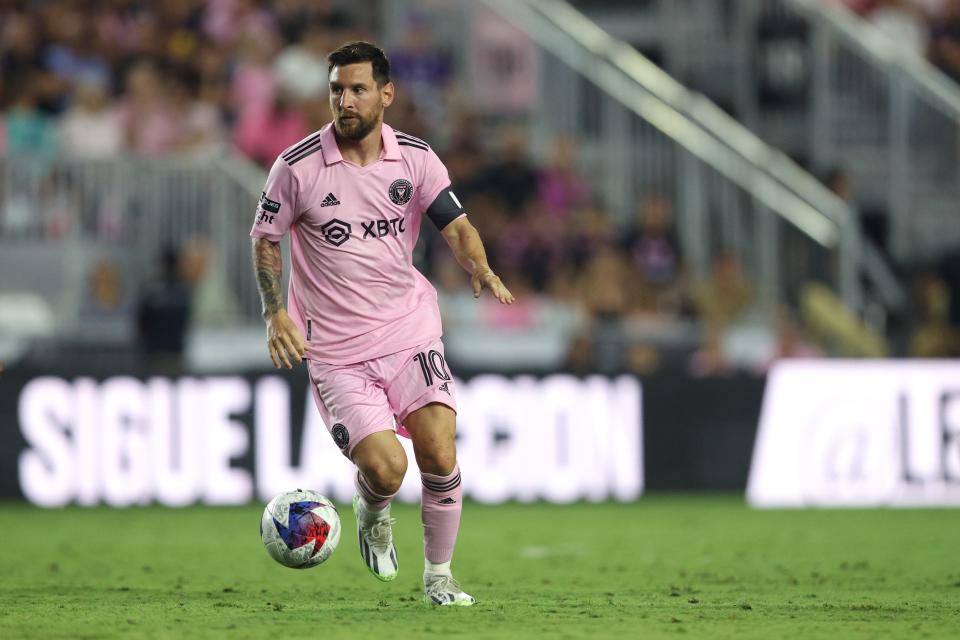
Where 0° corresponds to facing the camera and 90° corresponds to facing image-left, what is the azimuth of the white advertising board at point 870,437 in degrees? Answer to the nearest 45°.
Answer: approximately 0°

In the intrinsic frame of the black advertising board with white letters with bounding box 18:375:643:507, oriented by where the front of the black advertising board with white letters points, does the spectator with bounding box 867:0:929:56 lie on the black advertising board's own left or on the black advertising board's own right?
on the black advertising board's own left

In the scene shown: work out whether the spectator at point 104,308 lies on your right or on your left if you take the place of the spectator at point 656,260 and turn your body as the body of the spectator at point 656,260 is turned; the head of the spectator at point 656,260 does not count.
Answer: on your right

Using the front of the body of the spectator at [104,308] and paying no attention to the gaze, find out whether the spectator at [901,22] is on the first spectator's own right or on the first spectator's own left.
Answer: on the first spectator's own left

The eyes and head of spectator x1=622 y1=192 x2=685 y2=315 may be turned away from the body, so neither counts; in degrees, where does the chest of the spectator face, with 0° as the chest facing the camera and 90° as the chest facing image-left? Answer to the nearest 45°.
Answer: approximately 0°

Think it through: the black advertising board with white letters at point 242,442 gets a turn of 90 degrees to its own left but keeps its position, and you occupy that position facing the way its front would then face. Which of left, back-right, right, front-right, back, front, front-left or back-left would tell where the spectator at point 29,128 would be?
back-left

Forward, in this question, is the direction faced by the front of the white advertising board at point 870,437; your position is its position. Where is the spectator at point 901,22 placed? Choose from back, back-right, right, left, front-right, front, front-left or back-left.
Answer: back

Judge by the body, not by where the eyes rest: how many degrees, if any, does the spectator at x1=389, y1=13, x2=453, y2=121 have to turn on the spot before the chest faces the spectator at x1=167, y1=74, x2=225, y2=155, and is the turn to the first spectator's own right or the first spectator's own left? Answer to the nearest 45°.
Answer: approximately 90° to the first spectator's own right

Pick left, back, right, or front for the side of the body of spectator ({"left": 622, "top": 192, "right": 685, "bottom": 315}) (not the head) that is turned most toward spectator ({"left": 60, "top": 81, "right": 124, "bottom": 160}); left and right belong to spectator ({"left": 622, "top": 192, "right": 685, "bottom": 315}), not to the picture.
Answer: right

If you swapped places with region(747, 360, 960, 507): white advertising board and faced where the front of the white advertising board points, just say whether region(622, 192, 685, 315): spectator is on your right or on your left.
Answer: on your right
